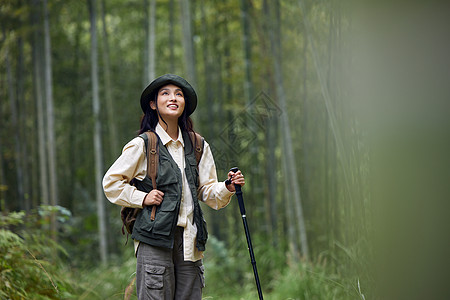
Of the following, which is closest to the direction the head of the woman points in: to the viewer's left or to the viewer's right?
to the viewer's right

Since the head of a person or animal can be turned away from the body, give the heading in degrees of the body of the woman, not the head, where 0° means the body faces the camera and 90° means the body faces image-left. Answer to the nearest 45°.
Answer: approximately 315°
